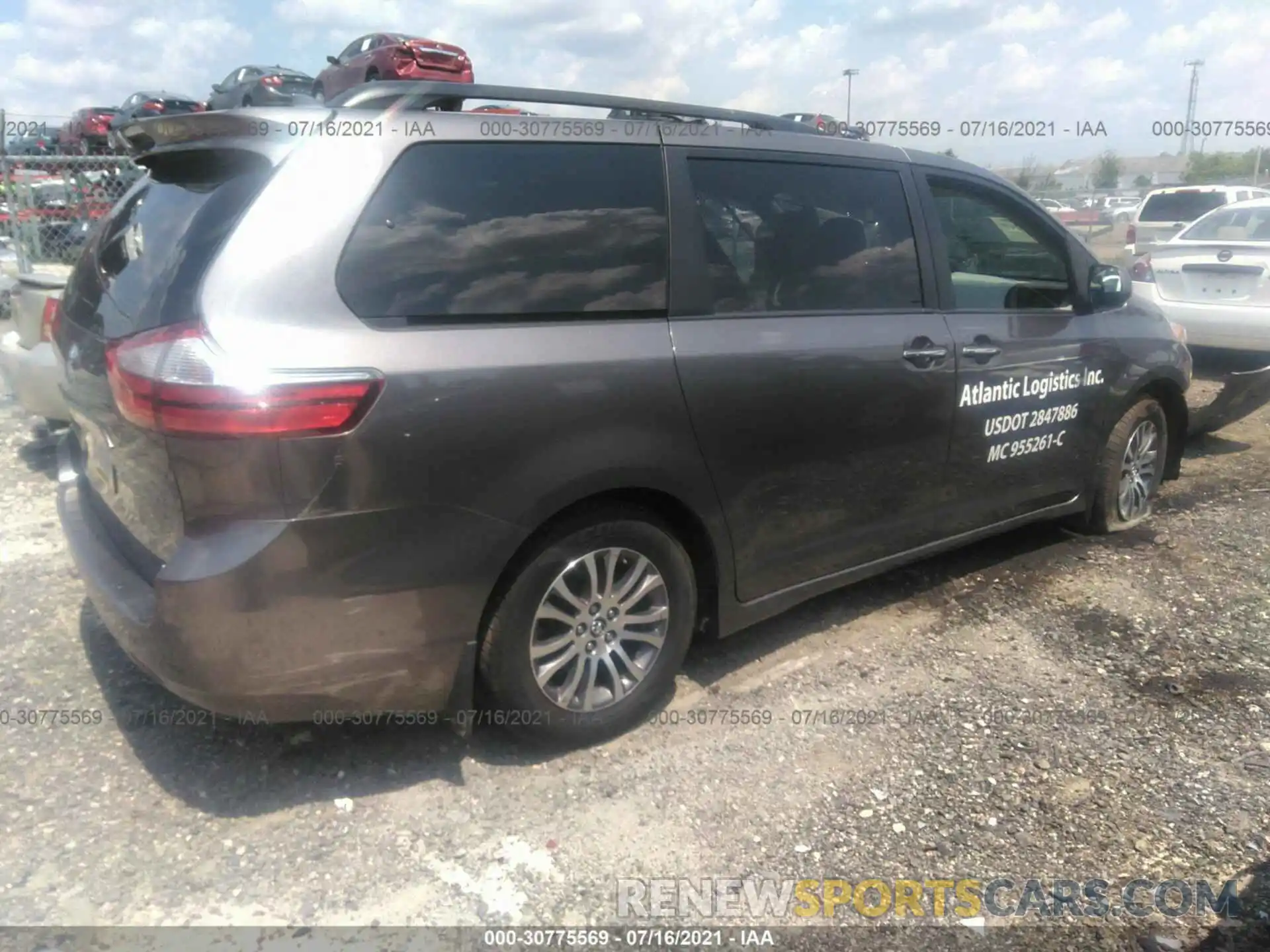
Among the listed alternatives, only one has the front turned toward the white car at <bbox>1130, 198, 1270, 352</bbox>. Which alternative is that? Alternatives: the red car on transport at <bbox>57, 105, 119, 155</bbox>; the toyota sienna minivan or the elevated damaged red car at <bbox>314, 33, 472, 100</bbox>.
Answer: the toyota sienna minivan

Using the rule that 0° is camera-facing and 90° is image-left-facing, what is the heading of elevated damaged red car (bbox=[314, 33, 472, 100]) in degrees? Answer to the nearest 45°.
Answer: approximately 135°

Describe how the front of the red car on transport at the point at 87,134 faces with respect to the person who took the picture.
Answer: facing away from the viewer and to the left of the viewer

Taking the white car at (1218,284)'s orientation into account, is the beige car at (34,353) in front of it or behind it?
behind

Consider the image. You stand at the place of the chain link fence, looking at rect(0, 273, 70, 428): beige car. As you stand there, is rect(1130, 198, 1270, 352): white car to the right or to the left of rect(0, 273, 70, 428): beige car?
left

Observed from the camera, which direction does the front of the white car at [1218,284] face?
facing away from the viewer

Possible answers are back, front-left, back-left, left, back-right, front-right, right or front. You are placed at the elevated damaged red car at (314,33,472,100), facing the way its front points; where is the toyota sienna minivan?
back-left

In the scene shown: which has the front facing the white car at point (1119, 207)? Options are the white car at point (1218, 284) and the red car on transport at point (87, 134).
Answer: the white car at point (1218, 284)

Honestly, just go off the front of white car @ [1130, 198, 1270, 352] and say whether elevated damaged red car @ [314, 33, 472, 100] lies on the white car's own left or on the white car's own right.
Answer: on the white car's own left
